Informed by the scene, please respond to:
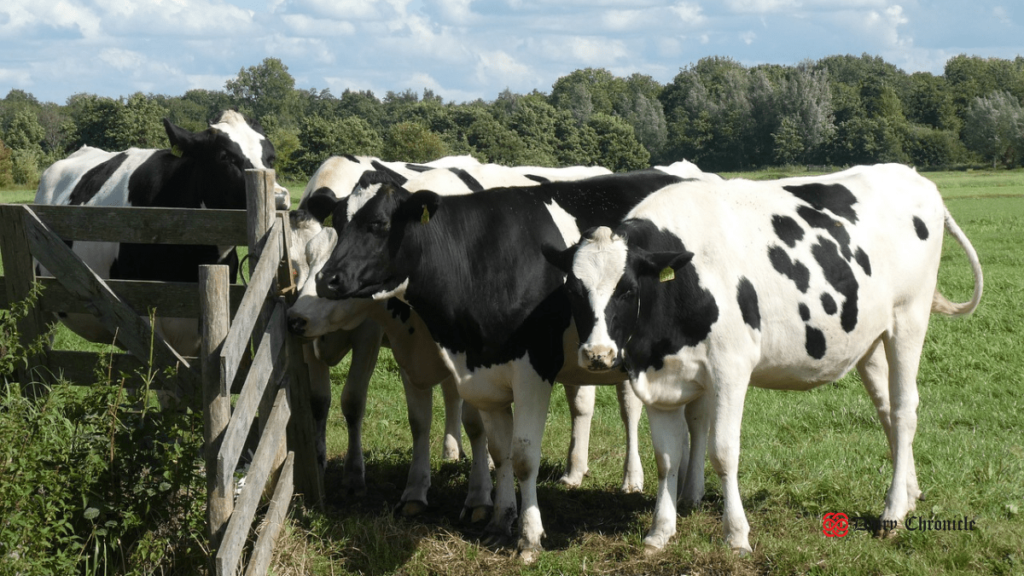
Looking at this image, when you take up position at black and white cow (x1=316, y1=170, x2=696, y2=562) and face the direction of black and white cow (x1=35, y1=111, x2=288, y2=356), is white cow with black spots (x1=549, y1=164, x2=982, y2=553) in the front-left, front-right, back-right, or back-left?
back-right

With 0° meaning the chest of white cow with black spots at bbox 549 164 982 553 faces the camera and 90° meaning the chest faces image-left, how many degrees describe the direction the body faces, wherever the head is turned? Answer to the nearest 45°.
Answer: approximately 45°

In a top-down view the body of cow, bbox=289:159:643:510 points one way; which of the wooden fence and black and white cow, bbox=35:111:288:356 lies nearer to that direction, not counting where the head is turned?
the wooden fence

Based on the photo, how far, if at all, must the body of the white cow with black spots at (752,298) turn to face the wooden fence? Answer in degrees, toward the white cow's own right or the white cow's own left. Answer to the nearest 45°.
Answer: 0° — it already faces it

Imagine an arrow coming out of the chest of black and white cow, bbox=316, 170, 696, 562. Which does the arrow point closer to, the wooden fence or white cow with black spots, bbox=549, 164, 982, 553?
the wooden fence

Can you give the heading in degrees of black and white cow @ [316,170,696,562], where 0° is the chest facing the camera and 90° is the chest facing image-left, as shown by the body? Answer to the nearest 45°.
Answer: approximately 45°

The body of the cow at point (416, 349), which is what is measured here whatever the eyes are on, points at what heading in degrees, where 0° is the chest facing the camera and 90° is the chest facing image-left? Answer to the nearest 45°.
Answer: approximately 45°

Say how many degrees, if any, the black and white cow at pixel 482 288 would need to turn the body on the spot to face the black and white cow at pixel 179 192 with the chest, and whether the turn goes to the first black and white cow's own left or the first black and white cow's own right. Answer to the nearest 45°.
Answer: approximately 90° to the first black and white cow's own right

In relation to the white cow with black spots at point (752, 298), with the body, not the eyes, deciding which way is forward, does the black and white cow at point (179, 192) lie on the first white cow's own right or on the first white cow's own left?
on the first white cow's own right

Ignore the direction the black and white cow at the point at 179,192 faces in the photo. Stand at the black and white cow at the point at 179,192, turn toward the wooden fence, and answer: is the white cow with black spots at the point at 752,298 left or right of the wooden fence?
left
